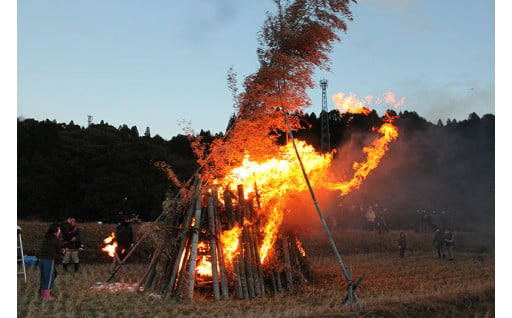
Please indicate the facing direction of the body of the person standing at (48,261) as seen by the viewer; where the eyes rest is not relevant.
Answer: to the viewer's right

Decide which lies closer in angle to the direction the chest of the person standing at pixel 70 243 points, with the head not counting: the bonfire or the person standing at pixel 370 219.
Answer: the bonfire

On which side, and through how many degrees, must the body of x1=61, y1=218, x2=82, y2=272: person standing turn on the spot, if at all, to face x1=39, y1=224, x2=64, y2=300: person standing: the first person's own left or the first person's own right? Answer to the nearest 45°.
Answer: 0° — they already face them

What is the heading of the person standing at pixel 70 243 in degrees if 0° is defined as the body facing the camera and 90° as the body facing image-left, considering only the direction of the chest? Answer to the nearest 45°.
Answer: approximately 0°

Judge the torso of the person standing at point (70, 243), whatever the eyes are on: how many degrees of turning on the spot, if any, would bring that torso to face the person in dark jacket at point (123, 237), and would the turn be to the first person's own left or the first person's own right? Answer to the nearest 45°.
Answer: approximately 45° to the first person's own left

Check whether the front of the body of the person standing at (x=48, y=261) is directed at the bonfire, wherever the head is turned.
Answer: yes

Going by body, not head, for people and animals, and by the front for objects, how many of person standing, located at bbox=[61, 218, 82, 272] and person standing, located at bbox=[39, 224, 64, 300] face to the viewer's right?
1

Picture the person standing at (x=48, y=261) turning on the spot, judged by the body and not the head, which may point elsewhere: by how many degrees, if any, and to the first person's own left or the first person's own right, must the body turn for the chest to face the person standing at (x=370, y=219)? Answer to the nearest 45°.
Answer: approximately 45° to the first person's own left

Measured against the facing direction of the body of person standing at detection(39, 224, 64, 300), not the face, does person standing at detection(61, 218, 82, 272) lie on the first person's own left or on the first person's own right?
on the first person's own left

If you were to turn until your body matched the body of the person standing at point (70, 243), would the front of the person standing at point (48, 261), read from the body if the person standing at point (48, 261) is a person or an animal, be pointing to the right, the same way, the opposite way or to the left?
to the left
